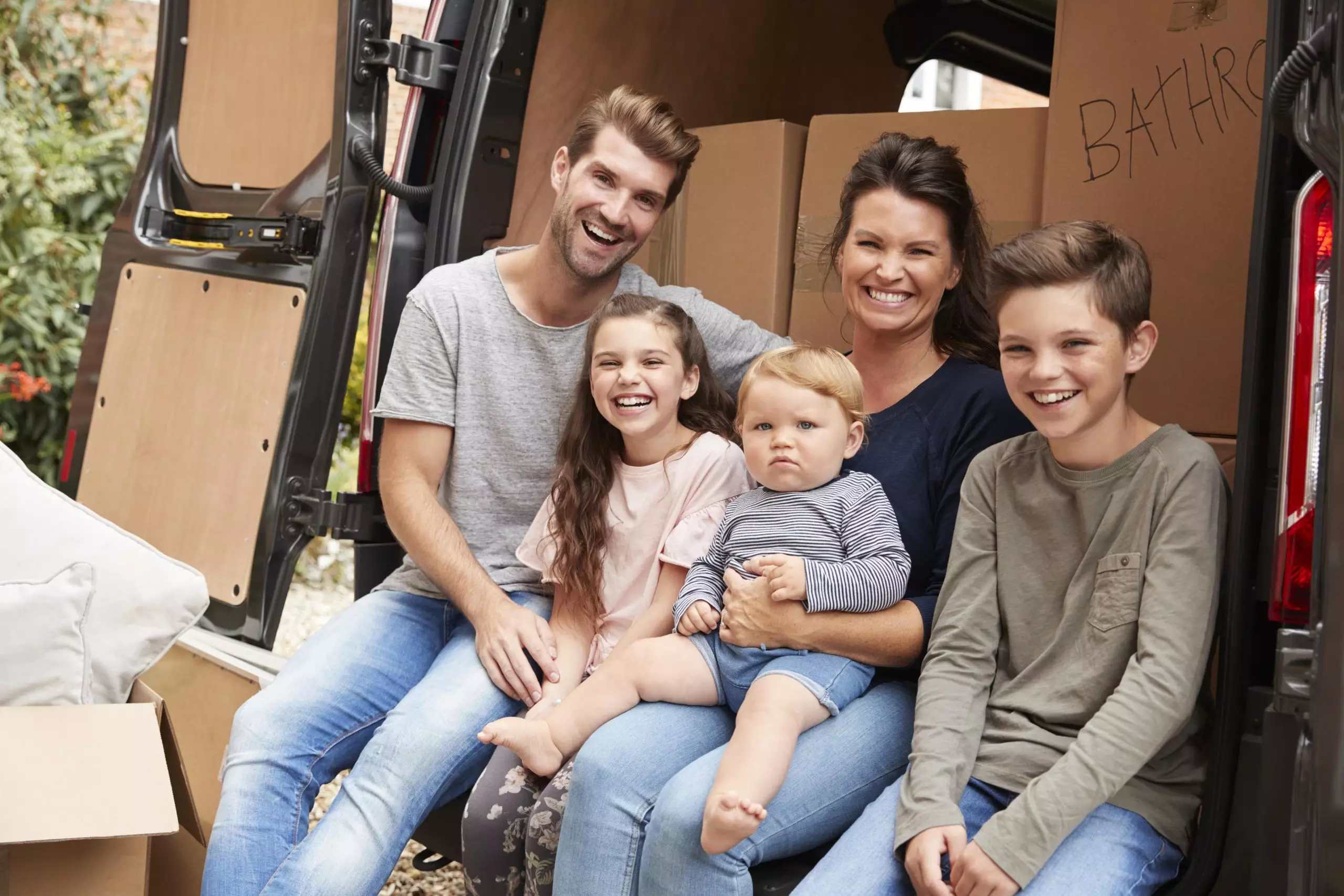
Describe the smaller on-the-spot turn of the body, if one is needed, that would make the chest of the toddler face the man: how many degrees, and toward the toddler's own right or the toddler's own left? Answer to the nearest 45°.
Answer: approximately 90° to the toddler's own right

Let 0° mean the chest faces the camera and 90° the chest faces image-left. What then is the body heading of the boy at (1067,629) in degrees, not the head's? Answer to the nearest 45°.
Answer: approximately 45°

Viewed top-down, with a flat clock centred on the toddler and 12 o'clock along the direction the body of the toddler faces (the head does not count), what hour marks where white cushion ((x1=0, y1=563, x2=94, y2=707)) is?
The white cushion is roughly at 1 o'clock from the toddler.

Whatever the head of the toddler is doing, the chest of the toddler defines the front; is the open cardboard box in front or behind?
in front

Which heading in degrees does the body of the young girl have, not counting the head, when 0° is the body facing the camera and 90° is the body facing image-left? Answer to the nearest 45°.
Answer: approximately 45°

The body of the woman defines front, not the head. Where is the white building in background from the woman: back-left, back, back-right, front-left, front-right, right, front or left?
back-right

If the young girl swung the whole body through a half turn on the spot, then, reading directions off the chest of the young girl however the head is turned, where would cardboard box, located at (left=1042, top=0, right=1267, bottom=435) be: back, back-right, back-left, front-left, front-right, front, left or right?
front-right

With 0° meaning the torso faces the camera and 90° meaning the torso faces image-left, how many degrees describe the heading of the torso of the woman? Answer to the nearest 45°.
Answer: approximately 45°
